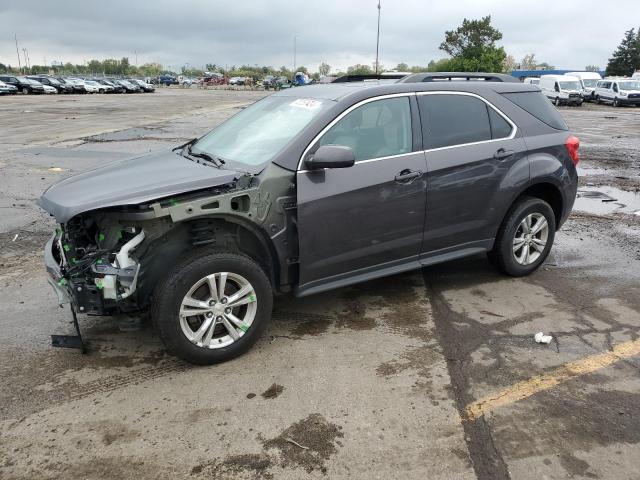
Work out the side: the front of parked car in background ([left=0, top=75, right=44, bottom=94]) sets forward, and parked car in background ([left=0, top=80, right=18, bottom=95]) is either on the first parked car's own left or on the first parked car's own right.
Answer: on the first parked car's own right

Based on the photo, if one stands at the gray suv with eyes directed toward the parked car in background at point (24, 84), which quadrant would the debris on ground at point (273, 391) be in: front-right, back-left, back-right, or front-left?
back-left

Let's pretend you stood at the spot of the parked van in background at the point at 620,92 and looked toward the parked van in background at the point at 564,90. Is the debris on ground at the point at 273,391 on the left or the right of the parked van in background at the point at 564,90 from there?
left

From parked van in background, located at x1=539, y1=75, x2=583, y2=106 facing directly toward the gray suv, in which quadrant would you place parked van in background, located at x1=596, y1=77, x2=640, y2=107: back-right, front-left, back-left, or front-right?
back-left

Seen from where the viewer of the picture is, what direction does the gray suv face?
facing the viewer and to the left of the viewer

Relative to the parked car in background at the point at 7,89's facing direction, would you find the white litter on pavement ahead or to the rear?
ahead

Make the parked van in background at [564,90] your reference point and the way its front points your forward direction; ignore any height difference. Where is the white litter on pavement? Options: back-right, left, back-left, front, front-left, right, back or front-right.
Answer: front-right

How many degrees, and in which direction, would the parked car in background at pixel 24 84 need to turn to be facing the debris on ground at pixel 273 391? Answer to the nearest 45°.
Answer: approximately 45° to its right
